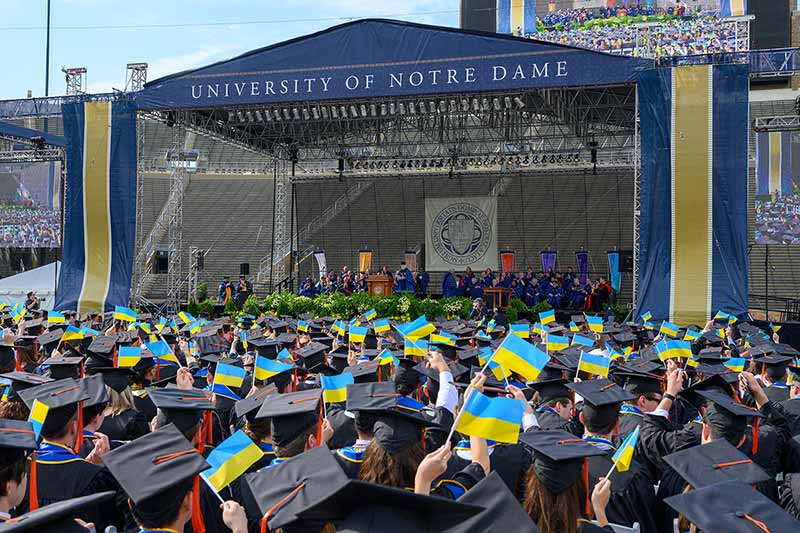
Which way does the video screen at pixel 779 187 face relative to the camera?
toward the camera

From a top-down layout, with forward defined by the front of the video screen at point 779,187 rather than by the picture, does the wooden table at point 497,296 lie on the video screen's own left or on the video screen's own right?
on the video screen's own right

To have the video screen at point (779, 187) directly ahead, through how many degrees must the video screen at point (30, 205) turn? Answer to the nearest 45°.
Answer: approximately 45° to its left

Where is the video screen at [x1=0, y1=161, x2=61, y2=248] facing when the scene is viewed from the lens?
facing the viewer

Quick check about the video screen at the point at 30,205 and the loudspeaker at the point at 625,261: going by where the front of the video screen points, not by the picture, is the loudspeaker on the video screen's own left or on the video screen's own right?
on the video screen's own left

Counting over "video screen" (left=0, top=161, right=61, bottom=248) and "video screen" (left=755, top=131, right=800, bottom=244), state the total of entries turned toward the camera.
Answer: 2

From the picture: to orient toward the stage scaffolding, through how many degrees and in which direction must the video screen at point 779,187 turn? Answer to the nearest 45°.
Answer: approximately 90° to its right

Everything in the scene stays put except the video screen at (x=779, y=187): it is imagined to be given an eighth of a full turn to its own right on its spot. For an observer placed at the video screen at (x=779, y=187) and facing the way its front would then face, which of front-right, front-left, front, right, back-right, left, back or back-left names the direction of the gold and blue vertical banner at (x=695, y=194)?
front
